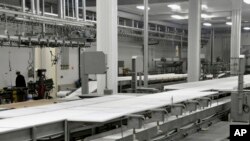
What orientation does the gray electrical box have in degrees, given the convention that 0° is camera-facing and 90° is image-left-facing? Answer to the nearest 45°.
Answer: approximately 0°

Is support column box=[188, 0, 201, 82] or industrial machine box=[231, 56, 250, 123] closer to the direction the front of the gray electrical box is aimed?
the industrial machine

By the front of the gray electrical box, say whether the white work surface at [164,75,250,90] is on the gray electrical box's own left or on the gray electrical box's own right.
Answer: on the gray electrical box's own left

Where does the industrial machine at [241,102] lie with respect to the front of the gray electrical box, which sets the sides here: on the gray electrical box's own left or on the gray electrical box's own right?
on the gray electrical box's own left
